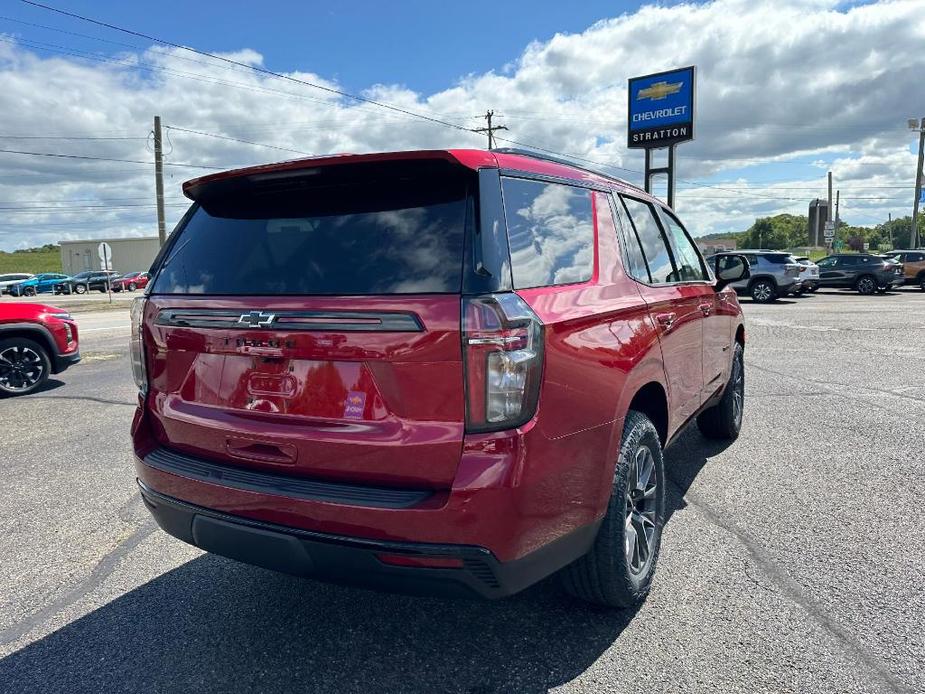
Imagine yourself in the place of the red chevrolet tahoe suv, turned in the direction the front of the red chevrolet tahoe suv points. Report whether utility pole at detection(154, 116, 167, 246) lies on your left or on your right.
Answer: on your left

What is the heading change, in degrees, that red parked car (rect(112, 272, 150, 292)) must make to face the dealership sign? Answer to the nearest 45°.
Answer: approximately 90° to its left

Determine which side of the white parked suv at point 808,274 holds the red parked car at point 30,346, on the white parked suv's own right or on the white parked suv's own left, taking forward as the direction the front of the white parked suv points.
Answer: on the white parked suv's own left

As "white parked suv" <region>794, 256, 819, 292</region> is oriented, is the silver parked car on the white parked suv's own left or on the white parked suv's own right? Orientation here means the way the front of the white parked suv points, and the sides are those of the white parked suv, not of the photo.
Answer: on the white parked suv's own left

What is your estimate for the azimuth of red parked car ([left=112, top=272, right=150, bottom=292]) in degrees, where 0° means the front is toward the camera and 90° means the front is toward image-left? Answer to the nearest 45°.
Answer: approximately 45°

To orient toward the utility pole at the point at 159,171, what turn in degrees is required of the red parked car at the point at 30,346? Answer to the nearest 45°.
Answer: approximately 90° to its left

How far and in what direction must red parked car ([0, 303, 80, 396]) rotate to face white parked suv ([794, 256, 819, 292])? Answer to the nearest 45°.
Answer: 0° — it already faces it

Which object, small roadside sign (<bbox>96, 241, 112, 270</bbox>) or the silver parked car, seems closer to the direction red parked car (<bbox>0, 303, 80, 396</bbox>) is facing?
the silver parked car

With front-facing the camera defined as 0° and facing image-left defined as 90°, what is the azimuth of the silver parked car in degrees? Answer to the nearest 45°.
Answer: approximately 135°

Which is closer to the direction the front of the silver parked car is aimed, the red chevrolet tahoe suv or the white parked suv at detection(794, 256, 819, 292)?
the white parked suv

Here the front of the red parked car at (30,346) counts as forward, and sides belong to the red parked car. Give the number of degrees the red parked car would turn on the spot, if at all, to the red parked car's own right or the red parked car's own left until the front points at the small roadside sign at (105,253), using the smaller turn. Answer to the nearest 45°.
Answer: approximately 90° to the red parked car's own left

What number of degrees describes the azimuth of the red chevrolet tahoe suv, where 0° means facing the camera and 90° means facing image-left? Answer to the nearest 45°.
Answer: approximately 225°

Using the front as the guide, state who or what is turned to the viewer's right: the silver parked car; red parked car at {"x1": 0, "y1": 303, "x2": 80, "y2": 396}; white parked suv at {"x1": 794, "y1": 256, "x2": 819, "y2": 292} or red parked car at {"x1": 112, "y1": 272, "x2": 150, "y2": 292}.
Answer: red parked car at {"x1": 0, "y1": 303, "x2": 80, "y2": 396}

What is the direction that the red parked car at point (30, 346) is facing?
to the viewer's right

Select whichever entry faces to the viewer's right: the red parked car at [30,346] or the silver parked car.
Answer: the red parked car

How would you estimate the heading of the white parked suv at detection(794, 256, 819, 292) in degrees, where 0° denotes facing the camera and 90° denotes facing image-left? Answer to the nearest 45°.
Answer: approximately 135°
